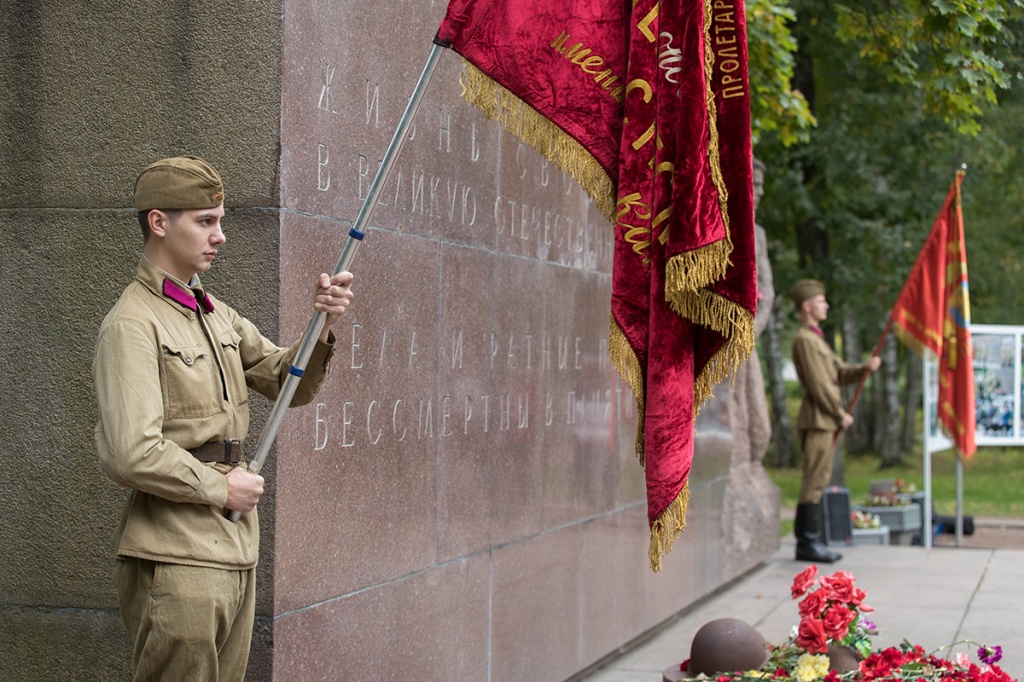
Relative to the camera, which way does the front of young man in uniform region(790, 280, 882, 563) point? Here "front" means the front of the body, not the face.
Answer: to the viewer's right

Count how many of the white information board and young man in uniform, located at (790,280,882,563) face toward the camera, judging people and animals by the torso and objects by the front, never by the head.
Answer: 1

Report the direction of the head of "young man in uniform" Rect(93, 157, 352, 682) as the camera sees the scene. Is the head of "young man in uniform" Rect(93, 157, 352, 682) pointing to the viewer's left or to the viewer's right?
to the viewer's right

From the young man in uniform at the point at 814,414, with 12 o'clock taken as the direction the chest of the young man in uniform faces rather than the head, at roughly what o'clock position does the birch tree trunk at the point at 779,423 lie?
The birch tree trunk is roughly at 9 o'clock from the young man in uniform.

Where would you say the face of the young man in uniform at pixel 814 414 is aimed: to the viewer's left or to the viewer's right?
to the viewer's right

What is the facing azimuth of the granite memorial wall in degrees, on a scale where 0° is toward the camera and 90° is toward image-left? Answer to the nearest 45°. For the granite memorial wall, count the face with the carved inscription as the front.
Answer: approximately 315°

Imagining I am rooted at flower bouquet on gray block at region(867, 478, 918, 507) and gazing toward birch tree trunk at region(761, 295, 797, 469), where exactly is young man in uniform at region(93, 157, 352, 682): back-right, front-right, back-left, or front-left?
back-left

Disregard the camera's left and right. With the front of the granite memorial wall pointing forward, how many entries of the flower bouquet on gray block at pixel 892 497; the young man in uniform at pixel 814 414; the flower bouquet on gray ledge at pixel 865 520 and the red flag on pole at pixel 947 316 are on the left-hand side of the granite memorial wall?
4

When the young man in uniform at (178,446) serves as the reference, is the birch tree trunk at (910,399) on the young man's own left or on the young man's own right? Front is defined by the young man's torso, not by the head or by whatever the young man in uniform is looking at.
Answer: on the young man's own left

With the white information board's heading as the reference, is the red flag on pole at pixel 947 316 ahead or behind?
ahead

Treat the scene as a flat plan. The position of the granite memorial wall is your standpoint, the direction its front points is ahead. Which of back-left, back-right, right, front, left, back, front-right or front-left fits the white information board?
left
